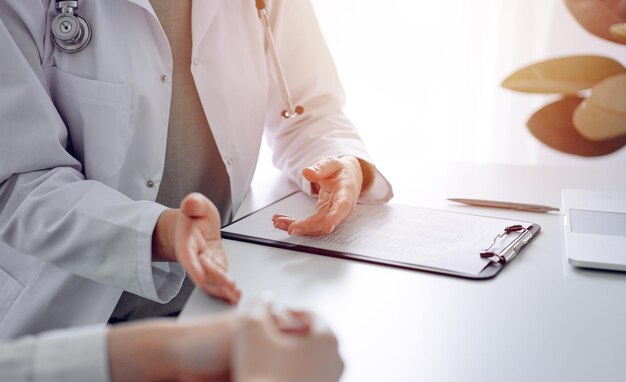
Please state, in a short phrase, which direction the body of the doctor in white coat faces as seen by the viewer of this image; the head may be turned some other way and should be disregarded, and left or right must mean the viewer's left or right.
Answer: facing the viewer and to the right of the viewer

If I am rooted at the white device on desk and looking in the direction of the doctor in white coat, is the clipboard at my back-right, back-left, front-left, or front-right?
front-left
